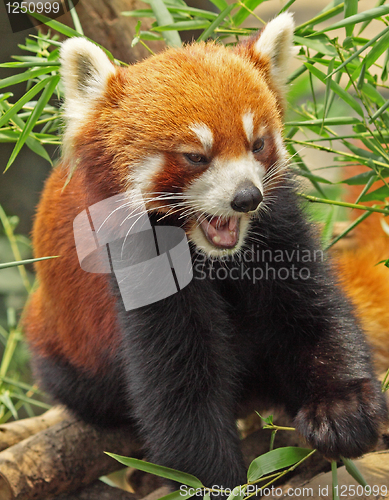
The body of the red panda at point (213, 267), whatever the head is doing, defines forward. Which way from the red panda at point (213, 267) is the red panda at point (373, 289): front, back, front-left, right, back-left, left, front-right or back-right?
left

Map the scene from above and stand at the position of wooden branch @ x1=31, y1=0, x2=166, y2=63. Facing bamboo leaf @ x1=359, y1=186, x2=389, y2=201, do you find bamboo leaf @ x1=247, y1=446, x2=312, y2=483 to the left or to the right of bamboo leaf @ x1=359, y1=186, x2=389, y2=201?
right

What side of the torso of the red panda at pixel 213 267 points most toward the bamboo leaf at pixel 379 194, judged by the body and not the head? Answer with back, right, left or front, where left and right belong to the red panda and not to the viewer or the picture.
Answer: left

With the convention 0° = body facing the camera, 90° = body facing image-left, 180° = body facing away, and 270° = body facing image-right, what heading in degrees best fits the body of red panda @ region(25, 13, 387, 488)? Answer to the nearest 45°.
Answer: approximately 315°
